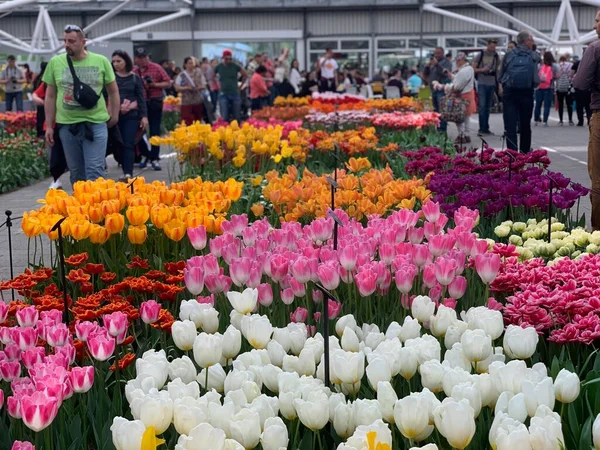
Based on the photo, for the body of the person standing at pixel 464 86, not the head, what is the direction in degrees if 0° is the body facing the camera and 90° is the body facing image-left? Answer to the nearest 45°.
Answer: approximately 90°

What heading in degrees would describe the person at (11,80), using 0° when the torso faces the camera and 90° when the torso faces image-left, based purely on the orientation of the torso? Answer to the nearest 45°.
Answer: approximately 0°

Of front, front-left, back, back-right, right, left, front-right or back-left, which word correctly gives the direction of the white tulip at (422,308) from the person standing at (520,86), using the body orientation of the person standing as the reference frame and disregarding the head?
back

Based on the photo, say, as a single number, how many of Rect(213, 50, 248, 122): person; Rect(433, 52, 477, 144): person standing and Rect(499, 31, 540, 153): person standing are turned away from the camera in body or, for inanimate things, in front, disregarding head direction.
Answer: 1

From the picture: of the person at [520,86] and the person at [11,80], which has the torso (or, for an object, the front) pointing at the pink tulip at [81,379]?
the person at [11,80]

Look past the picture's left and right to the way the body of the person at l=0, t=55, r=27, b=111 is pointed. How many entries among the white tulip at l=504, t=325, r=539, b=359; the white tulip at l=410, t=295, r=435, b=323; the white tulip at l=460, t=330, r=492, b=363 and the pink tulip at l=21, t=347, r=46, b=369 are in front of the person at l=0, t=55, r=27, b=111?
4

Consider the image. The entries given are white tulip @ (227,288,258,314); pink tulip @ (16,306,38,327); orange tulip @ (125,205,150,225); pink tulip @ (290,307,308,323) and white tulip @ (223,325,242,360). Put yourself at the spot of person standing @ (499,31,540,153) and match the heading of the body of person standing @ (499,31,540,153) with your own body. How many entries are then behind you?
5

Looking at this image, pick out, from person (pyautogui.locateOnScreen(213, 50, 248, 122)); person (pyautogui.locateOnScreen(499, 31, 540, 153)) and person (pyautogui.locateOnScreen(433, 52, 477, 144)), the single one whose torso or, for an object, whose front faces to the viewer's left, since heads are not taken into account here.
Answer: person (pyautogui.locateOnScreen(433, 52, 477, 144))

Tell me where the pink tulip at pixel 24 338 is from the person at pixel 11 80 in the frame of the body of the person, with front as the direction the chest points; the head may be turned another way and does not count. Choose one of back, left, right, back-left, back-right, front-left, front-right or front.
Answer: front

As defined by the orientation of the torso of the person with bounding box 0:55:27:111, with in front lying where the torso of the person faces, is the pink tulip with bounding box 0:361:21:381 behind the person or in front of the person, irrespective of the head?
in front

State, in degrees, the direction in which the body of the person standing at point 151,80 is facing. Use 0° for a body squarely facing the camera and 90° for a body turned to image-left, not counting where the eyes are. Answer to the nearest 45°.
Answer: approximately 45°

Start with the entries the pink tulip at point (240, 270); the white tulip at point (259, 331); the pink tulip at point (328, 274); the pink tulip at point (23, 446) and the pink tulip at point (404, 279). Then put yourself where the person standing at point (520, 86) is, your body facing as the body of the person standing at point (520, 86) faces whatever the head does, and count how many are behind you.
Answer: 5

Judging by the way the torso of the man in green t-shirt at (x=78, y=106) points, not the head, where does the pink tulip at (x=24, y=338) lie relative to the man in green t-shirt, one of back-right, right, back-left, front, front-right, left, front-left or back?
front

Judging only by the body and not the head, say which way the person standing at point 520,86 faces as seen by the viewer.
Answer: away from the camera

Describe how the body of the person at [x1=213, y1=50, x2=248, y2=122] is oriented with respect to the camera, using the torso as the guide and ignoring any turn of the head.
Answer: toward the camera

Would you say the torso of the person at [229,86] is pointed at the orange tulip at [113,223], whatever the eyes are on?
yes
